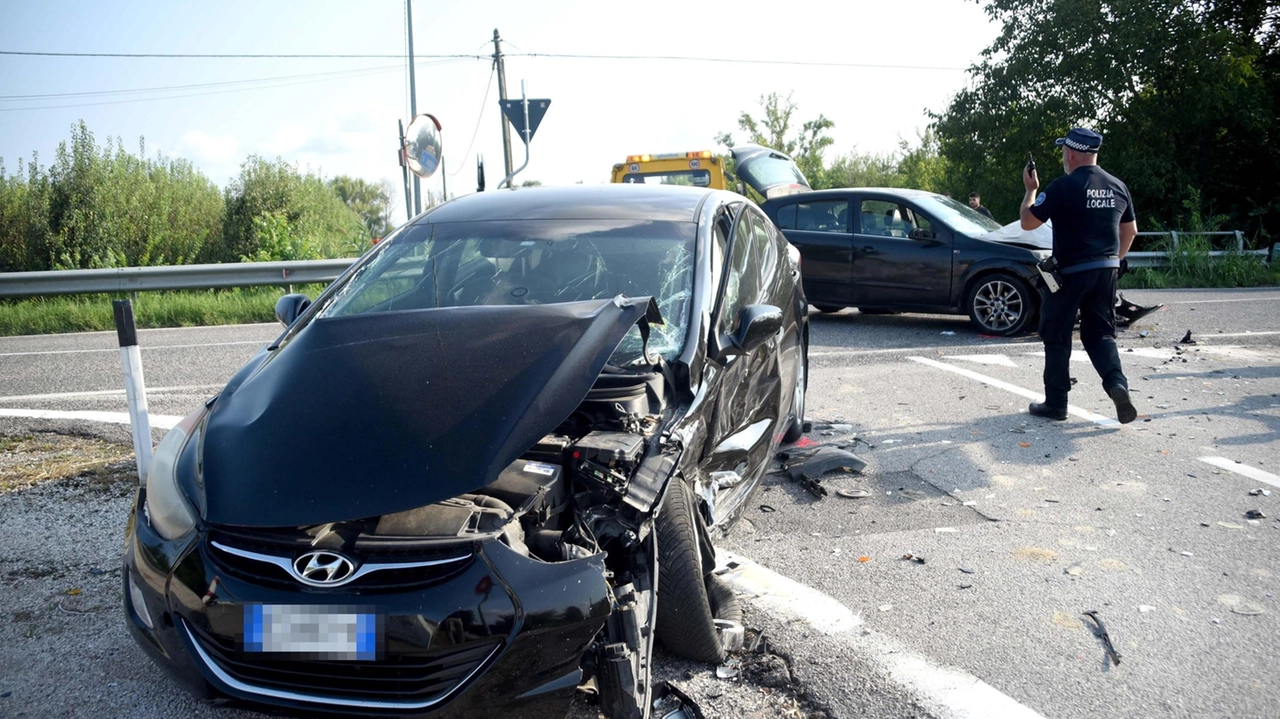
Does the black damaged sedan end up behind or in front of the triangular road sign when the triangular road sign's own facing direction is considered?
behind

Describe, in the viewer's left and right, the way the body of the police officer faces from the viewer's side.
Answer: facing away from the viewer and to the left of the viewer

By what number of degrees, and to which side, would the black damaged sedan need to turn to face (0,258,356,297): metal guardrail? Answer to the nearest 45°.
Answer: approximately 135° to its right

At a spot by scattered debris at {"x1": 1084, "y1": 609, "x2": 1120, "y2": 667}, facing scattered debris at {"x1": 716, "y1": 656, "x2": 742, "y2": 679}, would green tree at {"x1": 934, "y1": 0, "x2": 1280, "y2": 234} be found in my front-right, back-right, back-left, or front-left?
back-right

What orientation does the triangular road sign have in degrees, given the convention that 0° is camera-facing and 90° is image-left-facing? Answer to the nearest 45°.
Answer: approximately 180°

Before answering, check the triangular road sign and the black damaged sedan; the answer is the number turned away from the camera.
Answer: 1

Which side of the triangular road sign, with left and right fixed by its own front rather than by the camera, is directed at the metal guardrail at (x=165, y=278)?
left

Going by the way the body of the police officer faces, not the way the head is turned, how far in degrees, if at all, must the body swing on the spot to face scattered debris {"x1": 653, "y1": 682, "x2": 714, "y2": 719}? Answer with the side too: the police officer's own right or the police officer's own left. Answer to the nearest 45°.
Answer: approximately 135° to the police officer's own left

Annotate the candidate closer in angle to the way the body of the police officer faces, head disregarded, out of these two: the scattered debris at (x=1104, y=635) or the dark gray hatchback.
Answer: the dark gray hatchback

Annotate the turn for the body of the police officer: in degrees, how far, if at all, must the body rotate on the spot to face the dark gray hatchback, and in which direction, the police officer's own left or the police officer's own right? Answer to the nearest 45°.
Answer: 0° — they already face it
